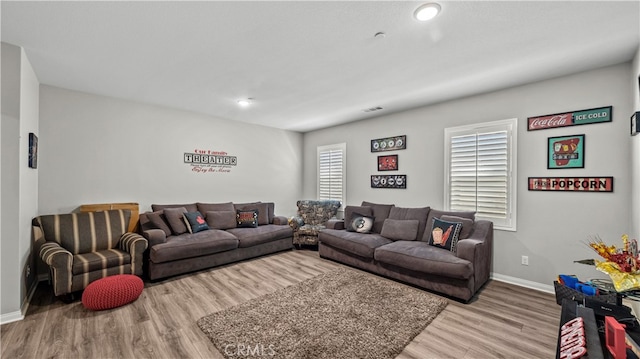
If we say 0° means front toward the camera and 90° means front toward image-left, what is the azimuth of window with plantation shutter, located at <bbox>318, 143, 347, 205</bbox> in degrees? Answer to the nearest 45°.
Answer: approximately 45°

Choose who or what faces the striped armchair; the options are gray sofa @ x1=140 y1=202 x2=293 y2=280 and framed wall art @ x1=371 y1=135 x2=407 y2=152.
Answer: the framed wall art

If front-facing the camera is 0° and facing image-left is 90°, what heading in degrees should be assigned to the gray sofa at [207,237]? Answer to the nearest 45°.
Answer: approximately 315°

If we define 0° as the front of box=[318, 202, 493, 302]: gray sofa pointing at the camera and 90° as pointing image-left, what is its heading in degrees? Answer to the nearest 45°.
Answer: approximately 45°

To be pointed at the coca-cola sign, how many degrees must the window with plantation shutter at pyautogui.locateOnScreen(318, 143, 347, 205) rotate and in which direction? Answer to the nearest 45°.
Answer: approximately 90° to its left

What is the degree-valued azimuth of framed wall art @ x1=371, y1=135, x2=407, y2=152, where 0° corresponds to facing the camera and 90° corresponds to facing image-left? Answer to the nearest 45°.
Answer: approximately 45°

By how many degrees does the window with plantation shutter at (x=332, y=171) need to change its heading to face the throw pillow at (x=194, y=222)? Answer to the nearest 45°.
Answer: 0° — it already faces it
